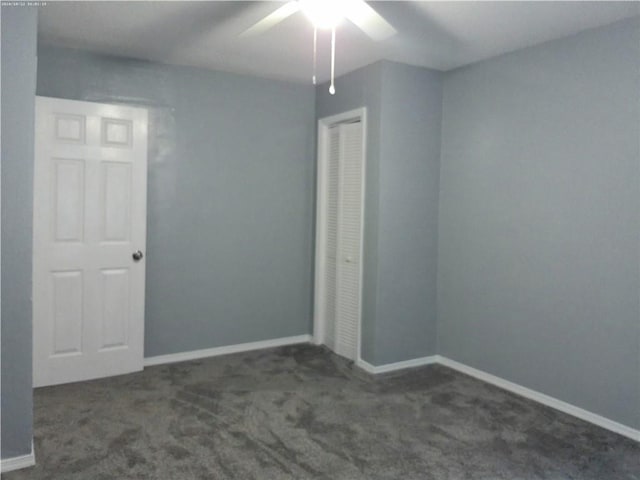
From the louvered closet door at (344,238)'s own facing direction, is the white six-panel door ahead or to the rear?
ahead

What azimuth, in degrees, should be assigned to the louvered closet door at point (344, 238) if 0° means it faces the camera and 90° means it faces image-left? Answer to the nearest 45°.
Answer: approximately 45°
